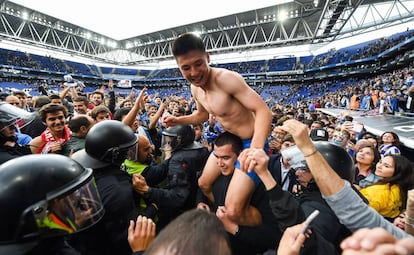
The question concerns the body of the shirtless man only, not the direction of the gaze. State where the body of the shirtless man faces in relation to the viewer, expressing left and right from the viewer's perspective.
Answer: facing the viewer and to the left of the viewer

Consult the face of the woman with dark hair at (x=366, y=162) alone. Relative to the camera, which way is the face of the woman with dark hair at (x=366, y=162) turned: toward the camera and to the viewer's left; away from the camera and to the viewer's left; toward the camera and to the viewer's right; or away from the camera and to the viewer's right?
toward the camera and to the viewer's left

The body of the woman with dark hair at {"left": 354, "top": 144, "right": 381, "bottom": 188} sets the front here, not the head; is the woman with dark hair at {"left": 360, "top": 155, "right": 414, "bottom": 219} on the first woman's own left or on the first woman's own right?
on the first woman's own left

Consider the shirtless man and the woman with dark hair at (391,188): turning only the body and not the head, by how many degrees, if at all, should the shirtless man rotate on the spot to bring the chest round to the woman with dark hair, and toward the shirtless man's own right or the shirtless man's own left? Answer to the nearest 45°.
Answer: approximately 135° to the shirtless man's own left

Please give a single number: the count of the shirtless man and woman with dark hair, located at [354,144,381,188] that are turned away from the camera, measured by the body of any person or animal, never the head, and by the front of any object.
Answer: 0

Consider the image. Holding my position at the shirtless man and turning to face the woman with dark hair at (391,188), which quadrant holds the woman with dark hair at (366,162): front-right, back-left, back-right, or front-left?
front-left

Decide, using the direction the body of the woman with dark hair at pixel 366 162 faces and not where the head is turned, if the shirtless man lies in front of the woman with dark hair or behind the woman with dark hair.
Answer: in front

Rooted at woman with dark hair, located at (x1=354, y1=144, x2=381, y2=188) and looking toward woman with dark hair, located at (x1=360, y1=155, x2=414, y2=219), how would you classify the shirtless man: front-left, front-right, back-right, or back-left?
front-right

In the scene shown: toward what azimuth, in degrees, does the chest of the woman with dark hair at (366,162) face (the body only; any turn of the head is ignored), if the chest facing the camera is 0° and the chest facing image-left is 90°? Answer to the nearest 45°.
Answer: approximately 45°

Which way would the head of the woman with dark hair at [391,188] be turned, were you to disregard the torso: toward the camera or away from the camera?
toward the camera
